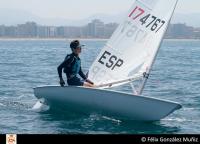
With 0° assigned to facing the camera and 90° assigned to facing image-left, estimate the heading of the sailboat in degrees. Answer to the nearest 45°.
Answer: approximately 270°
